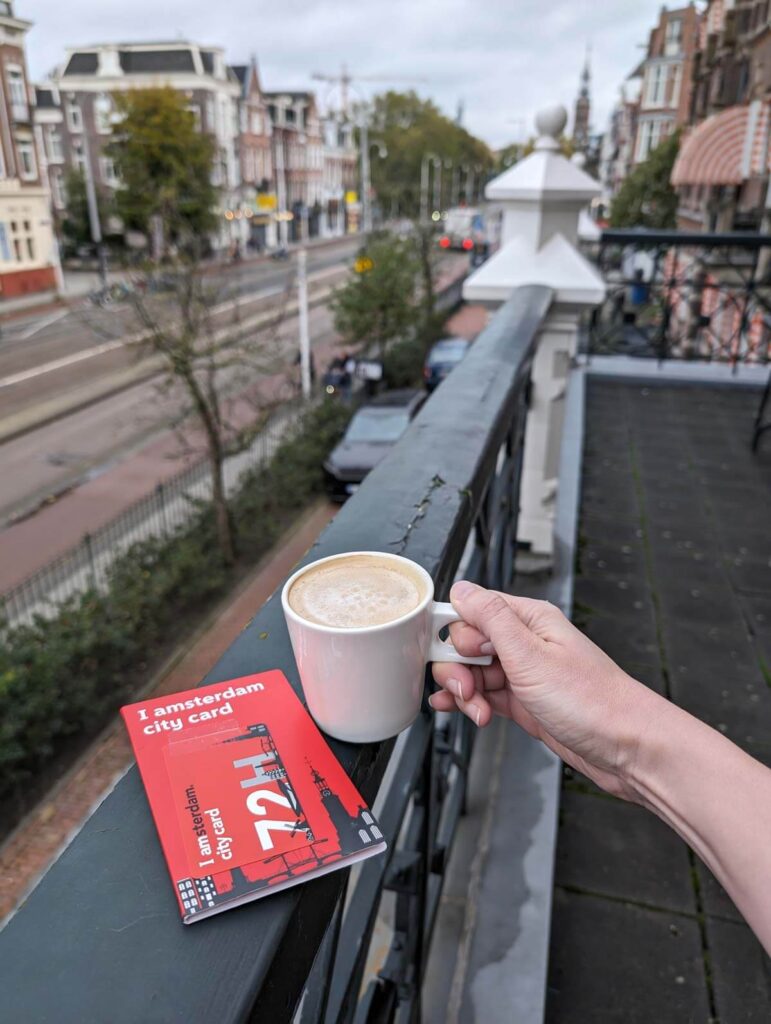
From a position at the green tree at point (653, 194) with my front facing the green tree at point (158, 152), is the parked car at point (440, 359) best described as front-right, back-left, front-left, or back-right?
front-left

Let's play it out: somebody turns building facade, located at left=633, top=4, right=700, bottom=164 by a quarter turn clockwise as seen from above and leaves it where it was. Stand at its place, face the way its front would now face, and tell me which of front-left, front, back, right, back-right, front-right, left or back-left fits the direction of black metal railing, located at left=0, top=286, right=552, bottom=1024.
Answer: back-left

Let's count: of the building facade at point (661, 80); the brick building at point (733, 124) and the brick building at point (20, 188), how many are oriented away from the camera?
0

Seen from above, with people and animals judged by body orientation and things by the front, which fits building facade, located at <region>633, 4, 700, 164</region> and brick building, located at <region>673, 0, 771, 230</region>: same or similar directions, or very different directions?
same or similar directions

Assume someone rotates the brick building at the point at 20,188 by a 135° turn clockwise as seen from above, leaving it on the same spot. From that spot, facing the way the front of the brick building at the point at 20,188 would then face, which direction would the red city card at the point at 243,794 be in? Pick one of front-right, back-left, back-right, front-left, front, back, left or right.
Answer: left

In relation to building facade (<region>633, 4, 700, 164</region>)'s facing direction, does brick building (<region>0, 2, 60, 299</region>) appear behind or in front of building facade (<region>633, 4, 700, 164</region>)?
in front

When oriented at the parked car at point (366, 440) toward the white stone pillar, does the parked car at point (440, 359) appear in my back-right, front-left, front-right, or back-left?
back-left

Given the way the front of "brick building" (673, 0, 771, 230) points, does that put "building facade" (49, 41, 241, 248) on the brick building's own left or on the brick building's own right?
on the brick building's own right

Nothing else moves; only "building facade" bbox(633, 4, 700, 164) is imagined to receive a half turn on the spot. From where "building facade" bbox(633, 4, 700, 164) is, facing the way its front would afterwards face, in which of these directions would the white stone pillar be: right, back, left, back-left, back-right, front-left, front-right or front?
back-right

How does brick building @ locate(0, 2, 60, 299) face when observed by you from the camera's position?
facing the viewer and to the right of the viewer

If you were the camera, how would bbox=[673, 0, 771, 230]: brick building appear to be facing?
facing the viewer and to the left of the viewer

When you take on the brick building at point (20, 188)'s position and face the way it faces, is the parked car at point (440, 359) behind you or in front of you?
in front

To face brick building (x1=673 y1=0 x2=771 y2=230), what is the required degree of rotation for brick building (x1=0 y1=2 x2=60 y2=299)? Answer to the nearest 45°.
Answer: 0° — it already faces it

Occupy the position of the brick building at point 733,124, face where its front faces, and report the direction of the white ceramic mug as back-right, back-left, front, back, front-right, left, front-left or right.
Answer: front-left
